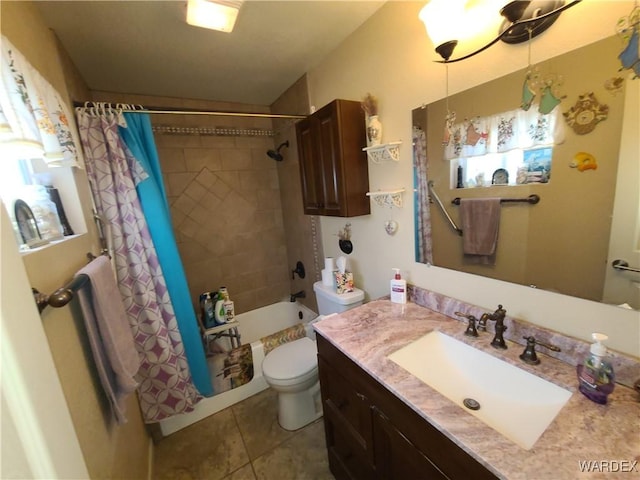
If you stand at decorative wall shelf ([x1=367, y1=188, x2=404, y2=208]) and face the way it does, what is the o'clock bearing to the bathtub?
The bathtub is roughly at 2 o'clock from the decorative wall shelf.

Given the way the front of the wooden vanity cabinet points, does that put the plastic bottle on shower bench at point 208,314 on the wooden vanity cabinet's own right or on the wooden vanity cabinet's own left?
on the wooden vanity cabinet's own right

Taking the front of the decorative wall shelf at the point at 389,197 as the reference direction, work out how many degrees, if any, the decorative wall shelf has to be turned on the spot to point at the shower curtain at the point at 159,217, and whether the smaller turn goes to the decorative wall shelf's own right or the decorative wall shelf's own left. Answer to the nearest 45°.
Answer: approximately 45° to the decorative wall shelf's own right

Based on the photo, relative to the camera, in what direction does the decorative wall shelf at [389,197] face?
facing the viewer and to the left of the viewer

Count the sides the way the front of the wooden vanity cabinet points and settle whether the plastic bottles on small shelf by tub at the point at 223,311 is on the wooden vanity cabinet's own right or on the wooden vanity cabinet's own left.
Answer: on the wooden vanity cabinet's own right

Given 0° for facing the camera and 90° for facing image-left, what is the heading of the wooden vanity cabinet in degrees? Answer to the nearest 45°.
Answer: approximately 45°

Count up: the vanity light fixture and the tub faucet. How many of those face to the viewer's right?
0
